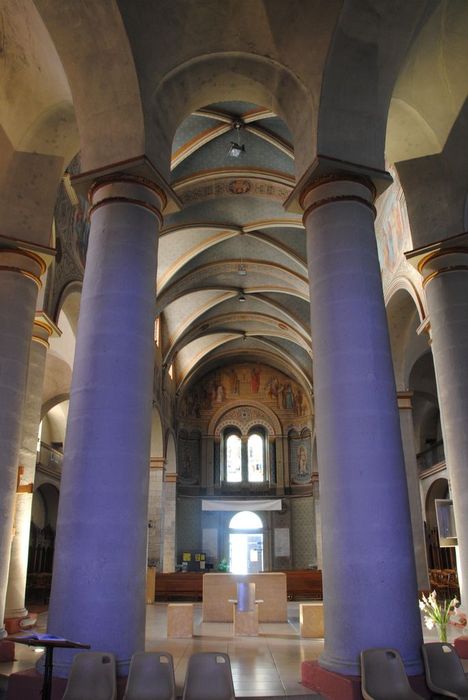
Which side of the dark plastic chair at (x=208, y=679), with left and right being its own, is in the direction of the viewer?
back

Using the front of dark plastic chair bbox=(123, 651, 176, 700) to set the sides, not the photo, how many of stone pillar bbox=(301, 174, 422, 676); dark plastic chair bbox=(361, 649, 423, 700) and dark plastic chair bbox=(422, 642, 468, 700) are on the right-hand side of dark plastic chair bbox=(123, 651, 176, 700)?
3

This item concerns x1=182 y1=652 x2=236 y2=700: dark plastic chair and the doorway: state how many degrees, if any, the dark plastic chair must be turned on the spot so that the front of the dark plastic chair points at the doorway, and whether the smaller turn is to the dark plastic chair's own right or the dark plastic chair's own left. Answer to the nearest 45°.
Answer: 0° — it already faces it

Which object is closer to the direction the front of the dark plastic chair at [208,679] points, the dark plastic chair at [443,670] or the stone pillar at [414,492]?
the stone pillar

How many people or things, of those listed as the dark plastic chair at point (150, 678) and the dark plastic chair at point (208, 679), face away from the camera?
2

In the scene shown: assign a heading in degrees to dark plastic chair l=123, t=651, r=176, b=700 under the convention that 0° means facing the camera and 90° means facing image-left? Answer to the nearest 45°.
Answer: approximately 180°

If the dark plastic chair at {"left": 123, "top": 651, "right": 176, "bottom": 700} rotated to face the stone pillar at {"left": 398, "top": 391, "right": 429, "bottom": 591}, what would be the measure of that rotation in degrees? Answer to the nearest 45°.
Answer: approximately 45° to its right
